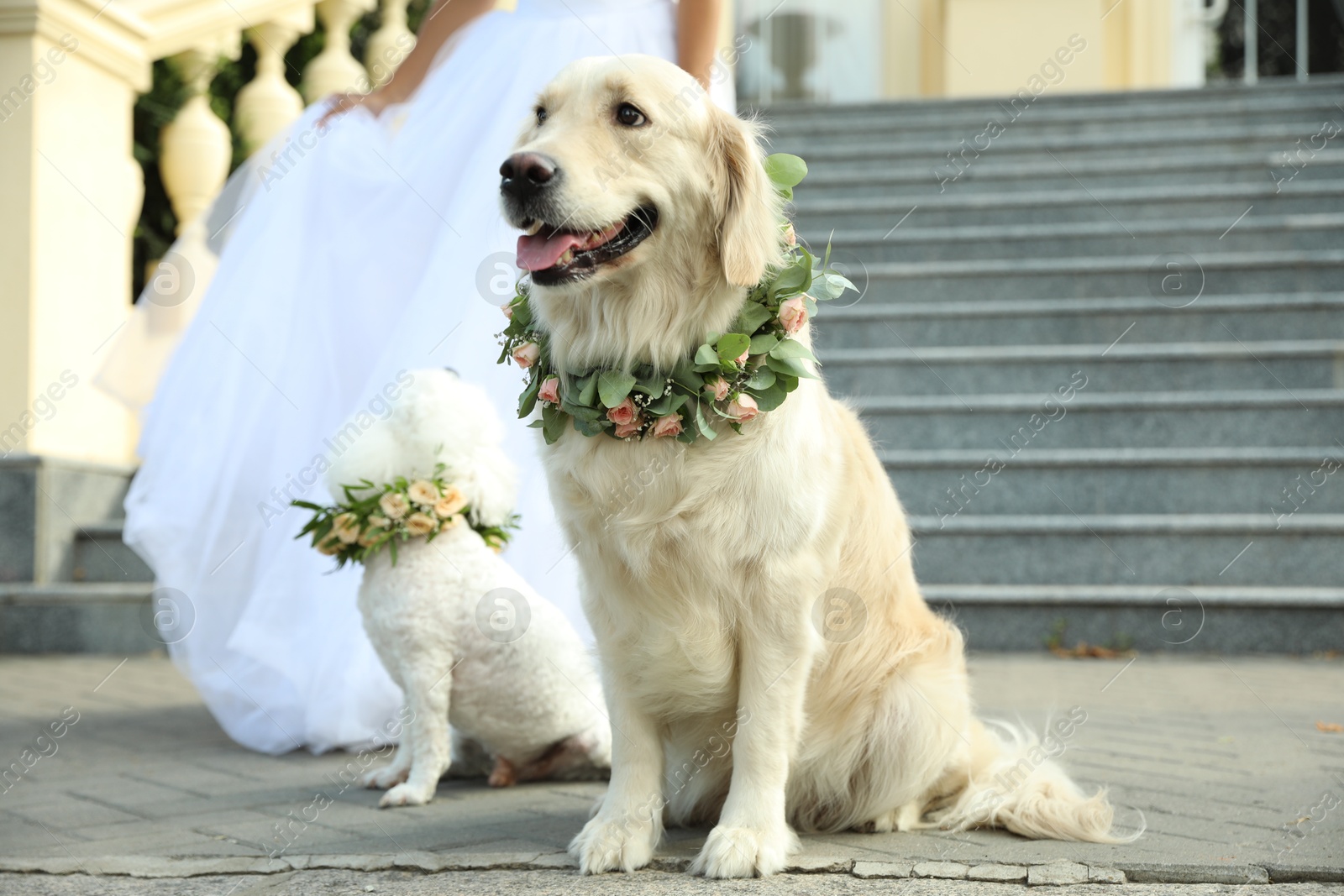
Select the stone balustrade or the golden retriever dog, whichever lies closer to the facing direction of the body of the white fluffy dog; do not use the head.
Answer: the stone balustrade

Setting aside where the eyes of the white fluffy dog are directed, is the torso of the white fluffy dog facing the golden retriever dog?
no

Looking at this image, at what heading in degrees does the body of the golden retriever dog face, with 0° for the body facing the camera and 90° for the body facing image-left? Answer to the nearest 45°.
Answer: approximately 45°

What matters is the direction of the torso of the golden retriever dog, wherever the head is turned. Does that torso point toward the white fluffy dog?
no

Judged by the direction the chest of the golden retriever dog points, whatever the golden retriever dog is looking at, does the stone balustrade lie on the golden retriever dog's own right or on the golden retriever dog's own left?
on the golden retriever dog's own right
